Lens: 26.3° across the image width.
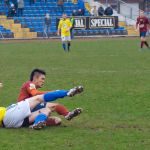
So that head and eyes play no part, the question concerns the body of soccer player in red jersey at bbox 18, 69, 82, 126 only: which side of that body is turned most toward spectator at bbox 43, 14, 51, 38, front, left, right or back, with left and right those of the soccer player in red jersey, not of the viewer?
left

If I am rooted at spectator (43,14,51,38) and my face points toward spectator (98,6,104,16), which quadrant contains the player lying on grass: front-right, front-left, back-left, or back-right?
back-right

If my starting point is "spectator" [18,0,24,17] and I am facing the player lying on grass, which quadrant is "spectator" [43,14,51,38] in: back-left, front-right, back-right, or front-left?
front-left

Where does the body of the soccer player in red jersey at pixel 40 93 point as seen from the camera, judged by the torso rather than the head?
to the viewer's right

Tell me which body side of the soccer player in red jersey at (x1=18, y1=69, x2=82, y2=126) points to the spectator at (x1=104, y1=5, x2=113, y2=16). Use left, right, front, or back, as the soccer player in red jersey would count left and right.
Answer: left

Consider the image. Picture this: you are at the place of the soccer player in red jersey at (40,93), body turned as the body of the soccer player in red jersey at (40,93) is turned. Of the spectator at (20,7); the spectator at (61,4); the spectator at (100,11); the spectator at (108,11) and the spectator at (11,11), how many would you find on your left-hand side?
5

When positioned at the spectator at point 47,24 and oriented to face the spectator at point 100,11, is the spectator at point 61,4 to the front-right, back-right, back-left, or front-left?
front-left

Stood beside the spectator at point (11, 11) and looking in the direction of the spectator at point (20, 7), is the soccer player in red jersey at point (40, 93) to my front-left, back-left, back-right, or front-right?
back-right

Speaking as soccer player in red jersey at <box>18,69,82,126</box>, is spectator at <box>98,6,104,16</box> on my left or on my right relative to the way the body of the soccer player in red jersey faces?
on my left

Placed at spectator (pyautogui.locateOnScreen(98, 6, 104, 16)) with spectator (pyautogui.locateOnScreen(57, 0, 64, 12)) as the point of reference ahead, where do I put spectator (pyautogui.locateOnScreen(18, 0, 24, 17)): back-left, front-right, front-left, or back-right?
front-left

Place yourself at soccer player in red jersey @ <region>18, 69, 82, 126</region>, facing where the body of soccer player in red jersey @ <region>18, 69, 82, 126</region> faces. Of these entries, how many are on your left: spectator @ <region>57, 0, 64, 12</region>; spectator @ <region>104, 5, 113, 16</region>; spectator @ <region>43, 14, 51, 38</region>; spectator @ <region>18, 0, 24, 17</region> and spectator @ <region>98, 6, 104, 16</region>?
5

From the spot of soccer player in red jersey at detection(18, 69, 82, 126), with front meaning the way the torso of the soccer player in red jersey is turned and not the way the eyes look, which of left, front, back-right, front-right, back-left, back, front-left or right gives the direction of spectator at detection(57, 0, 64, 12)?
left

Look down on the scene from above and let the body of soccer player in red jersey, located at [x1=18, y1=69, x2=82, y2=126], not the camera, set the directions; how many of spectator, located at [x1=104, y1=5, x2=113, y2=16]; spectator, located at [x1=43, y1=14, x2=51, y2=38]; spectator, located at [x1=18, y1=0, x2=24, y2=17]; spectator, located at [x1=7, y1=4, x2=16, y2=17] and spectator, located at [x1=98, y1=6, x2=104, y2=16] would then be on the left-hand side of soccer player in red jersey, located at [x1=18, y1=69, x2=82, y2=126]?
5
